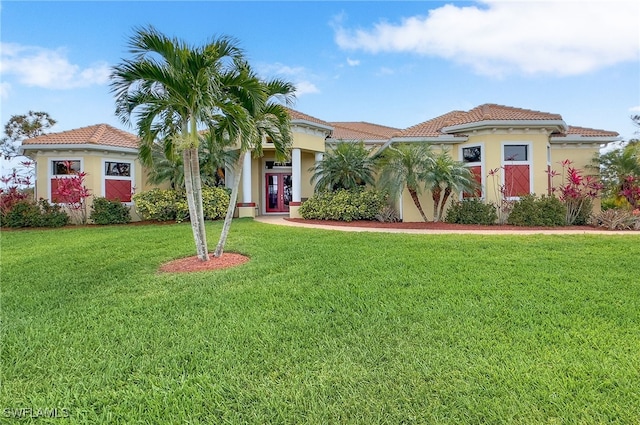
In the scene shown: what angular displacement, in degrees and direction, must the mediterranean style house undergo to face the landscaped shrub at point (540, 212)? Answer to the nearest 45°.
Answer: approximately 45° to its left

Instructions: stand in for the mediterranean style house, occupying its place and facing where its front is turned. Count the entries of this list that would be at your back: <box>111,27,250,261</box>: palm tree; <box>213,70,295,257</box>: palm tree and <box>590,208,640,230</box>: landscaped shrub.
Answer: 0

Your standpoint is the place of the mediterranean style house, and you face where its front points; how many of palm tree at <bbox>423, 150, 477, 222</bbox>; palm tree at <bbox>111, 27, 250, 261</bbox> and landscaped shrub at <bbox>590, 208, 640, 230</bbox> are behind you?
0

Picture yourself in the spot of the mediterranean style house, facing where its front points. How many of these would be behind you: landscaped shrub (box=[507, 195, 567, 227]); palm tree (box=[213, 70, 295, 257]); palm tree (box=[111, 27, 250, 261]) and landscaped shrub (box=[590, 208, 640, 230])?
0

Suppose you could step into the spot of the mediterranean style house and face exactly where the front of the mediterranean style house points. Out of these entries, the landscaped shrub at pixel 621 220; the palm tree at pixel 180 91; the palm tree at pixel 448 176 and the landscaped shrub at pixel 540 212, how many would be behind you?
0

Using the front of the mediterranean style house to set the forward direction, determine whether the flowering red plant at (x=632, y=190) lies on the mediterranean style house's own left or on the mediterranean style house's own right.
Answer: on the mediterranean style house's own left

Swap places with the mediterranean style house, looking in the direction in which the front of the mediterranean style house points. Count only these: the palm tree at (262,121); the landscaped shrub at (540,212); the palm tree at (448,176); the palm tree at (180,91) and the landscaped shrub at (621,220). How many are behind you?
0

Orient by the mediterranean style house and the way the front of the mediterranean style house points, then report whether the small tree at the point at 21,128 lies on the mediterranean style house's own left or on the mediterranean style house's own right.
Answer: on the mediterranean style house's own right

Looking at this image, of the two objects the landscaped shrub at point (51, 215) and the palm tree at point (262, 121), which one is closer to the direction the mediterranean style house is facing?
the palm tree

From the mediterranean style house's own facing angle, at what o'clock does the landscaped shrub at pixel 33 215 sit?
The landscaped shrub is roughly at 3 o'clock from the mediterranean style house.

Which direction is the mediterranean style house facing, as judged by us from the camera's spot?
facing the viewer

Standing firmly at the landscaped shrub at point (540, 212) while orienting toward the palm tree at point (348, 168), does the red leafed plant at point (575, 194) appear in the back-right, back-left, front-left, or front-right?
back-right

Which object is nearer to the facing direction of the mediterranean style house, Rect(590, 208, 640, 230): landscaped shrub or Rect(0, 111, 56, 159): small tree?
the landscaped shrub

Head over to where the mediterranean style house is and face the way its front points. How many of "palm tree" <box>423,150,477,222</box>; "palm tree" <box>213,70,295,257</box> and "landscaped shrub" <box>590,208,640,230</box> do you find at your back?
0

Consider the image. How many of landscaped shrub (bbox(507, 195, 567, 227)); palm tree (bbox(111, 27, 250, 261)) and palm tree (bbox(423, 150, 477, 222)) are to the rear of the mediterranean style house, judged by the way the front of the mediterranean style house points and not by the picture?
0

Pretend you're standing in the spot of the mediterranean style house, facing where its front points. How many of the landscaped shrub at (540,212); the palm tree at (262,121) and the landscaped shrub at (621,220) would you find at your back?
0

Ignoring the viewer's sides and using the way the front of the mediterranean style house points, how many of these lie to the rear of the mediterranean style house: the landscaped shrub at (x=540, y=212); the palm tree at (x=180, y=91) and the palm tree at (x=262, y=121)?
0
